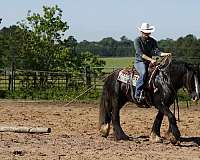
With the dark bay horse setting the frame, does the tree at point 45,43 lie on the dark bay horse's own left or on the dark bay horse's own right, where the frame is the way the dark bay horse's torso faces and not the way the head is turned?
on the dark bay horse's own left

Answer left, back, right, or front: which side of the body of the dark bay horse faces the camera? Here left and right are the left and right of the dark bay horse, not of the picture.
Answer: right

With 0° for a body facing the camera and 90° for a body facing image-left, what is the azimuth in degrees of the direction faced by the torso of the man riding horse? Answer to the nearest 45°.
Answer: approximately 315°

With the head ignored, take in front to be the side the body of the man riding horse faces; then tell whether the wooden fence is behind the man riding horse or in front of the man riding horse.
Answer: behind
